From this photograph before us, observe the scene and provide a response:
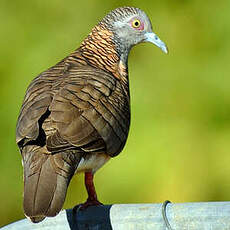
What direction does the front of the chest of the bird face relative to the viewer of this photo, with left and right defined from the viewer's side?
facing away from the viewer and to the right of the viewer
